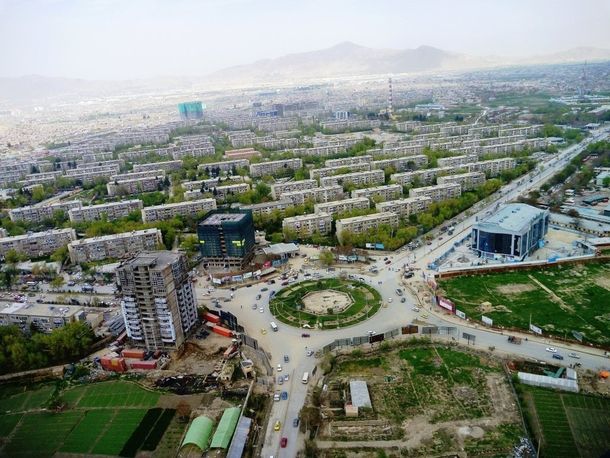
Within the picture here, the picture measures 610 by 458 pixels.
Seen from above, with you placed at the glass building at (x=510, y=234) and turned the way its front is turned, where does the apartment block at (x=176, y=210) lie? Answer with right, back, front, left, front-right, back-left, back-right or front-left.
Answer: front-right

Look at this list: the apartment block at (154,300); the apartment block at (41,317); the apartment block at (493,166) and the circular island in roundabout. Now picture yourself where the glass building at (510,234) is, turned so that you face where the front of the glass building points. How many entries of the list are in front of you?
3

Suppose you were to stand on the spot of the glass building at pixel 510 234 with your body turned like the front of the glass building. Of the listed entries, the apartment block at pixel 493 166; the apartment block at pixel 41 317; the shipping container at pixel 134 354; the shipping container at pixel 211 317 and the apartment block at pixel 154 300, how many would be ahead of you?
4

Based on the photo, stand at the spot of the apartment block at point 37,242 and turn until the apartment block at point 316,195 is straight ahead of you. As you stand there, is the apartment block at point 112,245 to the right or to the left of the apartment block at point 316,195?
right

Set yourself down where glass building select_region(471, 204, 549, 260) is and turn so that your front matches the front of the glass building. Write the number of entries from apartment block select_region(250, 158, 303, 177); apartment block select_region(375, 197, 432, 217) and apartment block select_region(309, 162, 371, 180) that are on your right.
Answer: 3

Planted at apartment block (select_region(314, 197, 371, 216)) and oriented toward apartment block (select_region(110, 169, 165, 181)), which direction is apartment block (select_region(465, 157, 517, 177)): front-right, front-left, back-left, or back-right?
back-right

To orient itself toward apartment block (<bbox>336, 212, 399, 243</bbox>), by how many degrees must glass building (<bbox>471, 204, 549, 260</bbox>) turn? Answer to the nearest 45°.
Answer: approximately 45° to its right

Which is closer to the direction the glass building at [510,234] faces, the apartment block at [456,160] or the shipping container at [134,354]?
the shipping container

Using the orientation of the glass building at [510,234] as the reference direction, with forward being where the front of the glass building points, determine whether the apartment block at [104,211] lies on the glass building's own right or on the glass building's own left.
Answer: on the glass building's own right

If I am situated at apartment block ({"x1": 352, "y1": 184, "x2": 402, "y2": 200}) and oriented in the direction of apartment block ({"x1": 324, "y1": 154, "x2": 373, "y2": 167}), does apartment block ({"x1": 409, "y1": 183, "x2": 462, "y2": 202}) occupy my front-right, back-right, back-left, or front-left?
back-right

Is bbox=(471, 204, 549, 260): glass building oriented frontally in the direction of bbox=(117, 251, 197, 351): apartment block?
yes

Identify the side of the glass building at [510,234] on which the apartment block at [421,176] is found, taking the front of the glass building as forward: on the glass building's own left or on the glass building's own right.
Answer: on the glass building's own right

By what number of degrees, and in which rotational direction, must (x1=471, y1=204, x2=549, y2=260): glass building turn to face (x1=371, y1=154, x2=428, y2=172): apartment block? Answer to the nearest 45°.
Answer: approximately 90° to its right

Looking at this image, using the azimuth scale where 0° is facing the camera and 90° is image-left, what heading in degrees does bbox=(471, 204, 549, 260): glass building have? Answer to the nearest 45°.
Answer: approximately 45°

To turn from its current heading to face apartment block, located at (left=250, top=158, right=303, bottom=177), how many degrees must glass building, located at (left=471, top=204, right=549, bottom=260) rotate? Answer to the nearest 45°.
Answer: approximately 90° to its right
